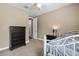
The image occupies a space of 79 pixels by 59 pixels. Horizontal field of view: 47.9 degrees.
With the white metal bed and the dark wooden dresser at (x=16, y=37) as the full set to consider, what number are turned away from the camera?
0

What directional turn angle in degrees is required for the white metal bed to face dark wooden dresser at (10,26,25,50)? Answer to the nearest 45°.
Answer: approximately 90° to its right

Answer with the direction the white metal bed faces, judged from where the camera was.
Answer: facing the viewer and to the left of the viewer

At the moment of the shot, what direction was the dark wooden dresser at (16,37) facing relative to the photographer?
facing the viewer and to the right of the viewer

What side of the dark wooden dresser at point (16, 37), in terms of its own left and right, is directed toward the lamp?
front
